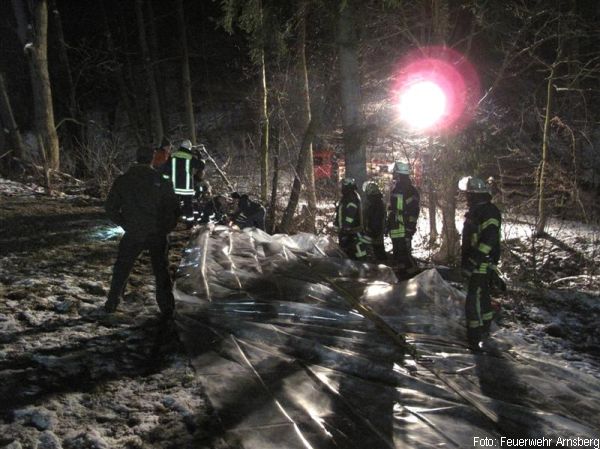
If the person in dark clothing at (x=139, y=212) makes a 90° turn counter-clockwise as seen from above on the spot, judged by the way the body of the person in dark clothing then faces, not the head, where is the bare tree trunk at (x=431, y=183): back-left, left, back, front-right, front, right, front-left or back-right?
back-right

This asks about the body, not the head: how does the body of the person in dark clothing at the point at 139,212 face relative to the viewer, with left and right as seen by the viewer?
facing away from the viewer

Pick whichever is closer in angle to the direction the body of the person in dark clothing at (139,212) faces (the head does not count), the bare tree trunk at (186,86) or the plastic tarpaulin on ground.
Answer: the bare tree trunk

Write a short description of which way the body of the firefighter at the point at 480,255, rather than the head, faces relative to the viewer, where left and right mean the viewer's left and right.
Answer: facing to the left of the viewer

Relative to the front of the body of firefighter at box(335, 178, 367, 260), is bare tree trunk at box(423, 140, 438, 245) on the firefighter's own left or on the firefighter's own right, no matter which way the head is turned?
on the firefighter's own left

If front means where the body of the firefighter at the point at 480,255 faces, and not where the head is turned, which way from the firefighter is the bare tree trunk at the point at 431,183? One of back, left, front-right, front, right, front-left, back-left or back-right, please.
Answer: right

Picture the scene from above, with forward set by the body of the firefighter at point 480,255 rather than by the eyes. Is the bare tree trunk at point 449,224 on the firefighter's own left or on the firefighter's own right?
on the firefighter's own right

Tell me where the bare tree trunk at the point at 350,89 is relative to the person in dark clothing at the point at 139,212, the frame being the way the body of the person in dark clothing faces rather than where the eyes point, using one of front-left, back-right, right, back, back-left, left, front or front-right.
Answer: front-right
